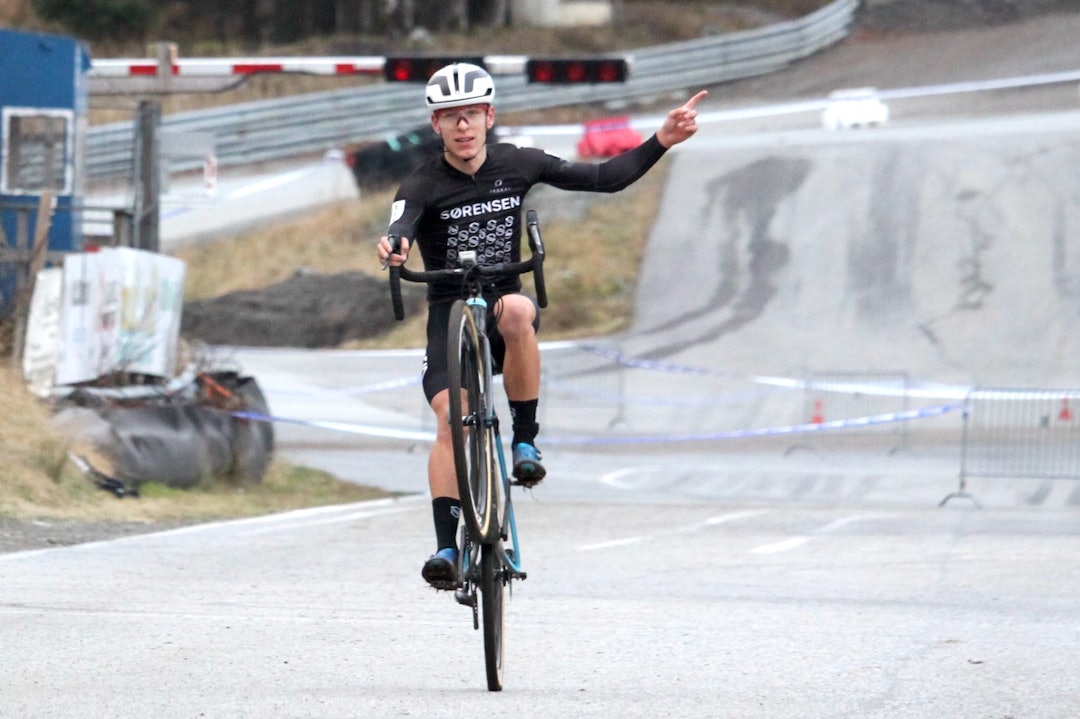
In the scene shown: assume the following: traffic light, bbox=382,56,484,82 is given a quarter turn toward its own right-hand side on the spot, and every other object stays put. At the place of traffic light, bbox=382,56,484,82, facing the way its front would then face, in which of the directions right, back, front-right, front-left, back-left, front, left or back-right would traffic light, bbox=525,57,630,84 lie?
back

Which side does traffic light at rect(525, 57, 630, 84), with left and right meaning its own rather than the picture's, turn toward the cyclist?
front

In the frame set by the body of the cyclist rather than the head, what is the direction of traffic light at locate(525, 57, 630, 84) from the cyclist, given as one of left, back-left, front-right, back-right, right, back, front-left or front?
back

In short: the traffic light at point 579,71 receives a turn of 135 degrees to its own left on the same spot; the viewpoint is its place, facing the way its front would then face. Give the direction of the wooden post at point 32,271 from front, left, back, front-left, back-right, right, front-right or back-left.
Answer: back

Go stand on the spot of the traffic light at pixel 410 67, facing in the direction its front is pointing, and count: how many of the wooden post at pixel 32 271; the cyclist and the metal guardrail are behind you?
1

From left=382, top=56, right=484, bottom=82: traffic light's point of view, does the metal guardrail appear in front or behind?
behind

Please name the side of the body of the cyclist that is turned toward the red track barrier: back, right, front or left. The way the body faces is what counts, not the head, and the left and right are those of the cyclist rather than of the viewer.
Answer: back

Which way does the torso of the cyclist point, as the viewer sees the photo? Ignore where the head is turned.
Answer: toward the camera

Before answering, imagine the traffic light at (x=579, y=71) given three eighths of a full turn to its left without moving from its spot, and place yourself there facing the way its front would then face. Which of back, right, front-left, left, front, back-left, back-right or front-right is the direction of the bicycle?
back-right

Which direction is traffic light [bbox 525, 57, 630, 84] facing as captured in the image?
toward the camera

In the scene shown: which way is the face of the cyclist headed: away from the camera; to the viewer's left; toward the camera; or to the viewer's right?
toward the camera

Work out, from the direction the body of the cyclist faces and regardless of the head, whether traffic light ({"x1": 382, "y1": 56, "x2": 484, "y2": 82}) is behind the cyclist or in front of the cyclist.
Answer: behind

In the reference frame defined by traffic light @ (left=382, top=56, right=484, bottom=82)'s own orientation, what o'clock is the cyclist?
The cyclist is roughly at 12 o'clock from the traffic light.

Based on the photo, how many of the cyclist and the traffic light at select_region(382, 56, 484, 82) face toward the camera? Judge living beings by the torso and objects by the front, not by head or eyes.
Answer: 2
